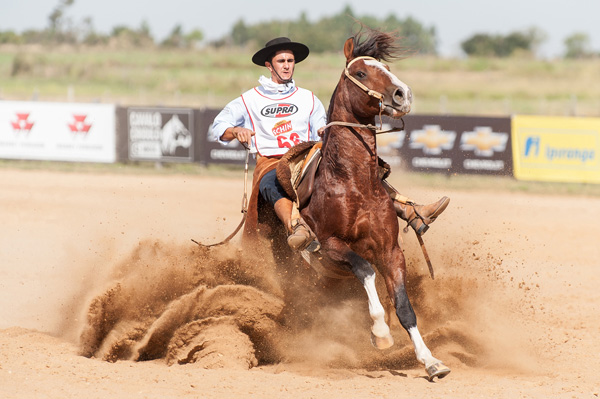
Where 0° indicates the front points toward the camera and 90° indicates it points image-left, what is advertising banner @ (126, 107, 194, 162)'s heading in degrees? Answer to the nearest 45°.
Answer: approximately 0°

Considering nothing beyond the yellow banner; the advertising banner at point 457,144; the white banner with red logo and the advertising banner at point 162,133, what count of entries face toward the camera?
4

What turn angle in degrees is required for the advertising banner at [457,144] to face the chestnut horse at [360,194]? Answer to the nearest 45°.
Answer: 0° — it already faces it

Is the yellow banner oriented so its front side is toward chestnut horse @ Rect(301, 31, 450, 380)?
yes

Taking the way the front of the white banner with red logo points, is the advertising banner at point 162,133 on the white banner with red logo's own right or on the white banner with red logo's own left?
on the white banner with red logo's own left

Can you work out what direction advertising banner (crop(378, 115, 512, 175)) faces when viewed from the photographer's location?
facing the viewer

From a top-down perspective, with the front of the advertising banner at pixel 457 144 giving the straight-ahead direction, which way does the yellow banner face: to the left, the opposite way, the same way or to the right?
the same way

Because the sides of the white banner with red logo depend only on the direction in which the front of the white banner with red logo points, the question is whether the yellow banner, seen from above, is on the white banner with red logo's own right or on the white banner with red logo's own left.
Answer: on the white banner with red logo's own left

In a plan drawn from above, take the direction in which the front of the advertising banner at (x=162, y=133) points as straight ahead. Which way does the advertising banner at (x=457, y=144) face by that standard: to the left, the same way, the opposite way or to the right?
the same way

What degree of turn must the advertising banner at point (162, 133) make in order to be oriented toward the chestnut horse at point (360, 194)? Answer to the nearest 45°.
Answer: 0° — it already faces it

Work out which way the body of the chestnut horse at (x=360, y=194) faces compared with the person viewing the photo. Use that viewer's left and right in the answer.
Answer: facing the viewer and to the right of the viewer

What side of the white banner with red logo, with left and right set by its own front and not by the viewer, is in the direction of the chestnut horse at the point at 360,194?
front

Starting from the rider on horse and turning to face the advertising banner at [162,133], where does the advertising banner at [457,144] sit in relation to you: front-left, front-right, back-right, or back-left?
front-right

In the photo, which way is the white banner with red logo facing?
toward the camera
